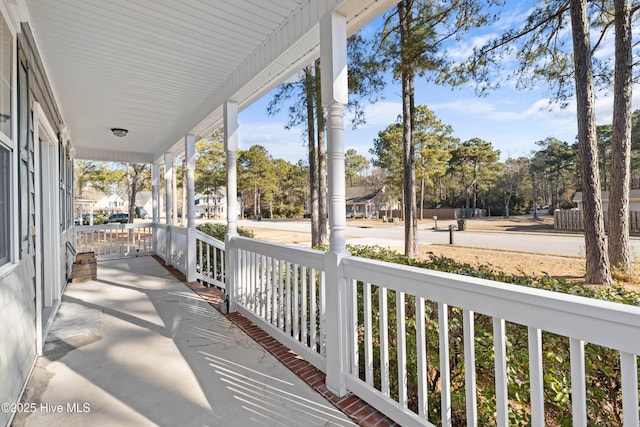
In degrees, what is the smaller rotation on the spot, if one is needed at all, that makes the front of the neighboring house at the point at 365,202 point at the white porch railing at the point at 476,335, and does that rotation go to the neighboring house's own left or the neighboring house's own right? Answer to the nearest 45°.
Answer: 0° — it already faces it

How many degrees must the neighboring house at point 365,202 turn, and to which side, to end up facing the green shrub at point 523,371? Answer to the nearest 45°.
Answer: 0° — it already faces it

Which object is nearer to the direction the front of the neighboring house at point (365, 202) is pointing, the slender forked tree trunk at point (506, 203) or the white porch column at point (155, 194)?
the white porch column

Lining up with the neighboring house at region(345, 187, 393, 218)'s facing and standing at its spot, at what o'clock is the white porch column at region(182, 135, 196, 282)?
The white porch column is roughly at 12 o'clock from the neighboring house.

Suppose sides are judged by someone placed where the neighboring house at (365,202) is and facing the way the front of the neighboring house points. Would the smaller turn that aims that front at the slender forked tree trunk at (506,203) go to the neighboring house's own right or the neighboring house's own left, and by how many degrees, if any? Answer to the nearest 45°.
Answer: approximately 90° to the neighboring house's own left

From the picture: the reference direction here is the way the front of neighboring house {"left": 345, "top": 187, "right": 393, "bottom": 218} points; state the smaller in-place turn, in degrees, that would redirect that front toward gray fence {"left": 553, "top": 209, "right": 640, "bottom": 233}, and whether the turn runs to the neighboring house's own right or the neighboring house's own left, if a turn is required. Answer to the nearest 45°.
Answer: approximately 45° to the neighboring house's own left

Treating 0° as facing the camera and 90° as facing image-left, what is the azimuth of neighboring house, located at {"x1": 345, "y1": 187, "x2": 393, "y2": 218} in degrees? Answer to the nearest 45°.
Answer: approximately 0°

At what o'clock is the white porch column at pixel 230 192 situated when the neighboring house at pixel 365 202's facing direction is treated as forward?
The white porch column is roughly at 12 o'clock from the neighboring house.

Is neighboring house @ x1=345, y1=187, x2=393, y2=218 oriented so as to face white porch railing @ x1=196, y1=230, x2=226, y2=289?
yes

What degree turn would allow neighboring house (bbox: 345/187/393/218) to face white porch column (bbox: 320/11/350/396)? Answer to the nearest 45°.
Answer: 0° — it already faces it

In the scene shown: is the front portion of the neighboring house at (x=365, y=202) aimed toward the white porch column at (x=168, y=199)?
yes
